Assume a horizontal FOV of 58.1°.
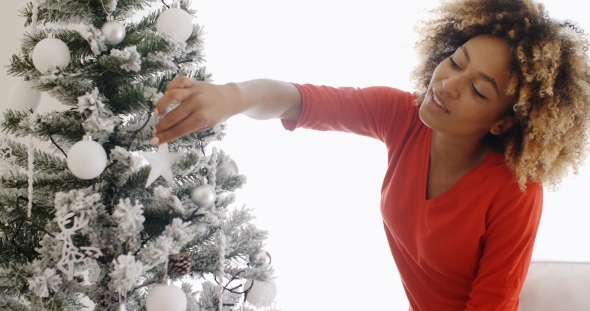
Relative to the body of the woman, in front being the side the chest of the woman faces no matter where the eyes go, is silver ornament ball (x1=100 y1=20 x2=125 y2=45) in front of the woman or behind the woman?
in front

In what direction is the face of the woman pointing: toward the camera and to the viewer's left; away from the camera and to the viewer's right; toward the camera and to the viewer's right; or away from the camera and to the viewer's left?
toward the camera and to the viewer's left

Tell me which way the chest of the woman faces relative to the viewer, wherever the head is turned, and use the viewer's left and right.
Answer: facing the viewer and to the left of the viewer

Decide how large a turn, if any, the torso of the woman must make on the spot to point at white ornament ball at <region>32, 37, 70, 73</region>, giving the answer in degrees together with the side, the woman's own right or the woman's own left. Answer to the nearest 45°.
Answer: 0° — they already face it

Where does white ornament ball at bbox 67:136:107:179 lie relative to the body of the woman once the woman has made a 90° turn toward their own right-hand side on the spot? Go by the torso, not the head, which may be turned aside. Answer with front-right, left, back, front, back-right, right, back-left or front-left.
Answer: left
